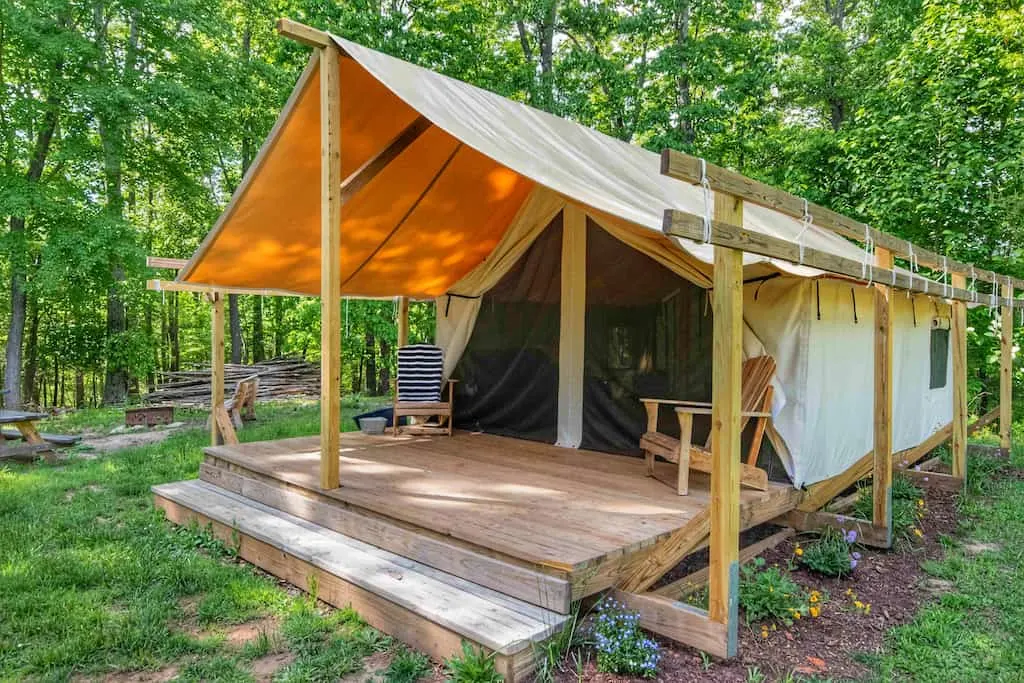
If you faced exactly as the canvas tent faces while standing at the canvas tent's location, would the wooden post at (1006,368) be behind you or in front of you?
behind

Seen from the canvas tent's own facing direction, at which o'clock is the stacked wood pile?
The stacked wood pile is roughly at 3 o'clock from the canvas tent.

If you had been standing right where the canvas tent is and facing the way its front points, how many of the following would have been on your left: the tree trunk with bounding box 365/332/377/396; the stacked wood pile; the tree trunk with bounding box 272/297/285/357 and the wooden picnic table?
0

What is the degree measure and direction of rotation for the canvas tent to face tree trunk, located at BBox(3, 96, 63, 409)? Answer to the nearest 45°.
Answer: approximately 90° to its right

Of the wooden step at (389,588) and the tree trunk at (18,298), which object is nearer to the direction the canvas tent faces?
the wooden step

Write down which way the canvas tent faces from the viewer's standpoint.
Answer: facing the viewer and to the left of the viewer

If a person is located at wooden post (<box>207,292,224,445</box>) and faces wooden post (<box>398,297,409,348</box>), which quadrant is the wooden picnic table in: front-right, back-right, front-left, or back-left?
back-left

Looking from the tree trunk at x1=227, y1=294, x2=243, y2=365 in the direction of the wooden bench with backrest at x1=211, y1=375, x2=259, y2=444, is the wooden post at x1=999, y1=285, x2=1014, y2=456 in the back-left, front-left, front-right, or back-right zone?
front-left

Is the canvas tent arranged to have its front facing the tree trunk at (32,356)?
no

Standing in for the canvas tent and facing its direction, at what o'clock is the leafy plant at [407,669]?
The leafy plant is roughly at 11 o'clock from the canvas tent.

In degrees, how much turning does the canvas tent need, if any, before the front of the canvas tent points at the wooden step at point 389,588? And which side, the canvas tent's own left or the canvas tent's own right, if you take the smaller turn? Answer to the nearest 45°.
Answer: approximately 45° to the canvas tent's own left

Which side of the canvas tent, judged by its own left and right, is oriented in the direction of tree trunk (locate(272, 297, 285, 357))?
right

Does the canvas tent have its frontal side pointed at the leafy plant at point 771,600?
no

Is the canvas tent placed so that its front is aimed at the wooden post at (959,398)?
no

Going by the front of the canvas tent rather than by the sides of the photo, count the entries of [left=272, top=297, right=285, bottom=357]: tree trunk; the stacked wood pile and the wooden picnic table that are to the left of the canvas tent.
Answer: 0

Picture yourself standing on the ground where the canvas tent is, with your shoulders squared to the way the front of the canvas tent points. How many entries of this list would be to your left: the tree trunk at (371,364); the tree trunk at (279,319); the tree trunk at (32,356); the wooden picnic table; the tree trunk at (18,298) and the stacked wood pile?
0
